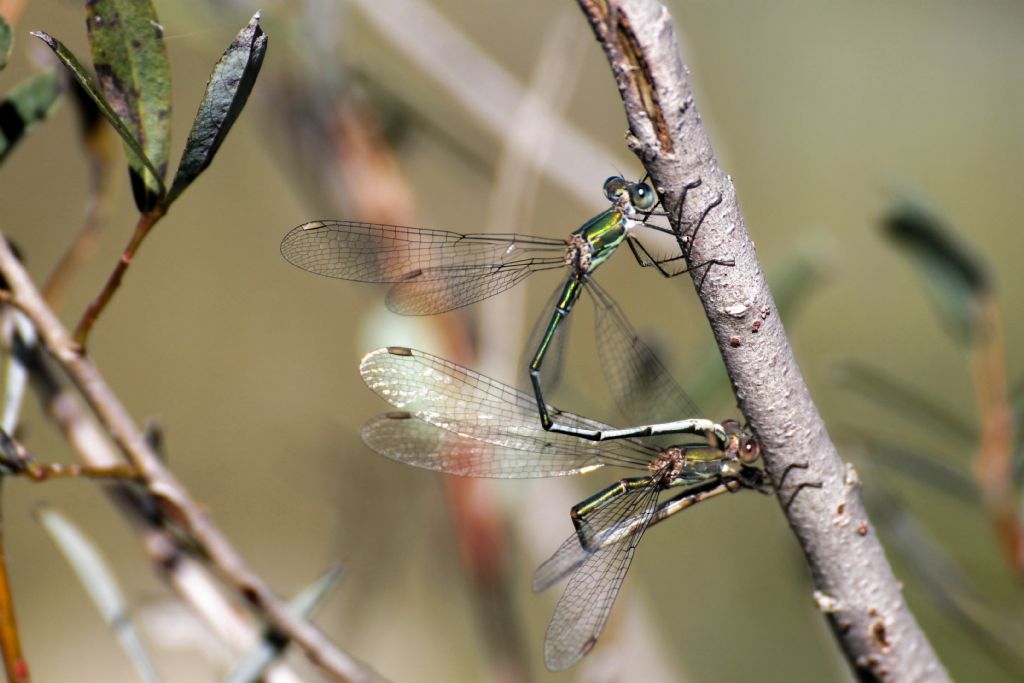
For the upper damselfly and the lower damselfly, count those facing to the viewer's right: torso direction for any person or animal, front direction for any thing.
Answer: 2

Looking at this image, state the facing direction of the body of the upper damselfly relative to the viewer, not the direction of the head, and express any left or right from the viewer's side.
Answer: facing to the right of the viewer

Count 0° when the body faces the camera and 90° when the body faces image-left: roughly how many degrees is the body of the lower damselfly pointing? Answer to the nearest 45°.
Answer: approximately 270°
